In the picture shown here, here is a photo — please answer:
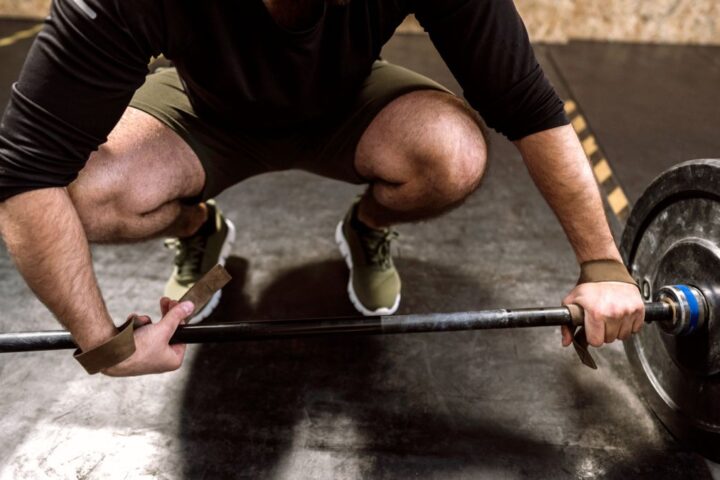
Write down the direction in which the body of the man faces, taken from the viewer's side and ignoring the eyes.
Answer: toward the camera
